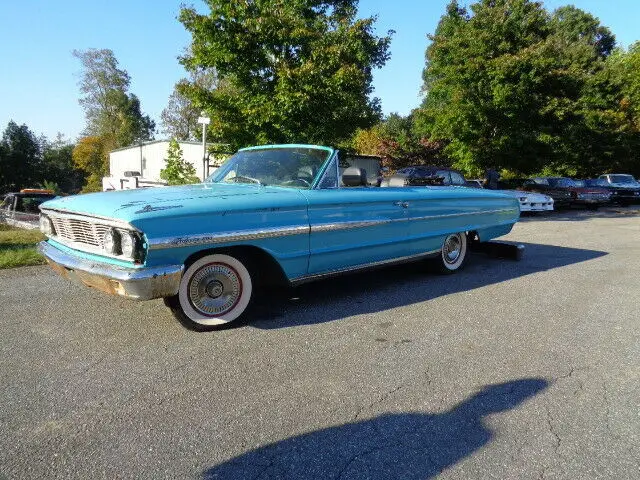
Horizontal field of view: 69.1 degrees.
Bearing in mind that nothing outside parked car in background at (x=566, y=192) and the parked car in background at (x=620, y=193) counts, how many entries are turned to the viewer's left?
0

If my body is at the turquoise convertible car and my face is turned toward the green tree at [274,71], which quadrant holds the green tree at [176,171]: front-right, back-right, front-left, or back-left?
front-left

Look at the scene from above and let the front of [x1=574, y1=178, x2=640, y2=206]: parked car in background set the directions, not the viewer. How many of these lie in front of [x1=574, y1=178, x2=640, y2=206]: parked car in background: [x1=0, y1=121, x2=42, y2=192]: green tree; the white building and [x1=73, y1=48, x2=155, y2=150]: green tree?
0

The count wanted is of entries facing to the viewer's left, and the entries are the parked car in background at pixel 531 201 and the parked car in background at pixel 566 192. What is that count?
0

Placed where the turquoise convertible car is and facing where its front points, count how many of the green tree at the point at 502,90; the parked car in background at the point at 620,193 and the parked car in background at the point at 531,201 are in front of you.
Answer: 0

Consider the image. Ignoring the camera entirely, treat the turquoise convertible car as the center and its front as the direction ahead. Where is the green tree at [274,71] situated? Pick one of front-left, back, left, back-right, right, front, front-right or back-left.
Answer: back-right

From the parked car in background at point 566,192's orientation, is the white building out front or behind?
behind

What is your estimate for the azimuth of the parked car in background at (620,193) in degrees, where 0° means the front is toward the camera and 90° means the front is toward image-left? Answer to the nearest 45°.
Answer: approximately 315°

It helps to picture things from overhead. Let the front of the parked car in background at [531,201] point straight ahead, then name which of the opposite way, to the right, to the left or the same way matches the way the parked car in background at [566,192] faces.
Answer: the same way

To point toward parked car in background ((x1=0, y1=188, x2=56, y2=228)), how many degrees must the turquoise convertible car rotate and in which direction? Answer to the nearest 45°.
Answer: approximately 90° to its right

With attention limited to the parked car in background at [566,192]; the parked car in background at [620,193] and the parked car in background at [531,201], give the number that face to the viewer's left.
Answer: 0

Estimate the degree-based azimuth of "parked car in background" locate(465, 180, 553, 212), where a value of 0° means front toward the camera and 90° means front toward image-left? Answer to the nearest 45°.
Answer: approximately 315°

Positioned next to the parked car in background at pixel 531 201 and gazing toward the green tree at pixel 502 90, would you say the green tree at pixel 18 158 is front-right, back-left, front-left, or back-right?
front-left

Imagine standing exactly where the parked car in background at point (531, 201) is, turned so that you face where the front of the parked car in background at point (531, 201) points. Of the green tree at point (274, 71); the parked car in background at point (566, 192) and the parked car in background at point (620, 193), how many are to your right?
1

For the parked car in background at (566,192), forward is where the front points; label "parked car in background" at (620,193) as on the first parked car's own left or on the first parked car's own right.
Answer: on the first parked car's own left

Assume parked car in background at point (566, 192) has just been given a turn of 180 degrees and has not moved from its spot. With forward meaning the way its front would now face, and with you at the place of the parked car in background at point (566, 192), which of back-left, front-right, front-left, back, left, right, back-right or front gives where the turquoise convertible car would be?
back-left
